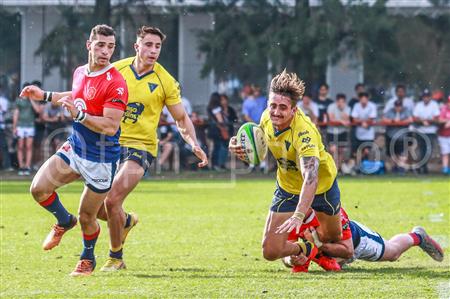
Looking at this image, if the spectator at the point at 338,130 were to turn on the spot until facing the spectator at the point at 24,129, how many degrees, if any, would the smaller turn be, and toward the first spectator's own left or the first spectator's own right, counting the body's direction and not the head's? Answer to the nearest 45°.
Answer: approximately 90° to the first spectator's own right

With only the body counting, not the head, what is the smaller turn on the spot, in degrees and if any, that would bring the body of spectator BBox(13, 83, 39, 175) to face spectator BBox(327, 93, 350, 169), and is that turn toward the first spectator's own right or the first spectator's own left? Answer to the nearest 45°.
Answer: approximately 90° to the first spectator's own left

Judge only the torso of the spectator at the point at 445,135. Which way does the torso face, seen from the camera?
toward the camera

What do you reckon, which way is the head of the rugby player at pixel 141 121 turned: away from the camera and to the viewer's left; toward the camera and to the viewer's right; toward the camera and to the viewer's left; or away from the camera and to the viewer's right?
toward the camera and to the viewer's right

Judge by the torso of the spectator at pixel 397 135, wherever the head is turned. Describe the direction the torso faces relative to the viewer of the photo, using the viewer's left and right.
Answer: facing the viewer

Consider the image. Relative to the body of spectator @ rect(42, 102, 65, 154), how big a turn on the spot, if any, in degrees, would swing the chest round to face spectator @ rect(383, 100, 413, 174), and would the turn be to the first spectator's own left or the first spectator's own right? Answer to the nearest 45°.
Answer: approximately 90° to the first spectator's own left

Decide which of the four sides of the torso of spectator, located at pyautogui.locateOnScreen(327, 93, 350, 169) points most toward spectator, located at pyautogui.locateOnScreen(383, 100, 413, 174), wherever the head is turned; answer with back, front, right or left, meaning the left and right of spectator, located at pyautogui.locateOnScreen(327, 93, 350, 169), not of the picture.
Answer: left

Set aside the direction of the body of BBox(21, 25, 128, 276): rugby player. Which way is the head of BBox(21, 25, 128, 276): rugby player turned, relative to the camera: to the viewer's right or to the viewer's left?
to the viewer's right
